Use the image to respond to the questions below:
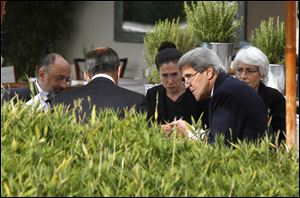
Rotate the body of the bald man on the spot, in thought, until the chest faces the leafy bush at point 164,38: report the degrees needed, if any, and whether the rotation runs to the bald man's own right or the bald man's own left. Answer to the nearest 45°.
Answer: approximately 45° to the bald man's own left

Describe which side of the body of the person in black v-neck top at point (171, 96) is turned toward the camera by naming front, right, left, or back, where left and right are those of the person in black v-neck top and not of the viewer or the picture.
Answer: front

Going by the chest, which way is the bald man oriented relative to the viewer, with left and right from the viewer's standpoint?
facing the viewer and to the right of the viewer

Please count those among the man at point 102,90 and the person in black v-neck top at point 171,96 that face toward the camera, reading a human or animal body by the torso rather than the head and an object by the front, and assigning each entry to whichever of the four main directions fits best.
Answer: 1

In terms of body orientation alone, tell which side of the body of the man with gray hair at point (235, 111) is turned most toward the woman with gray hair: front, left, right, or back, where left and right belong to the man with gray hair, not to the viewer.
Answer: right

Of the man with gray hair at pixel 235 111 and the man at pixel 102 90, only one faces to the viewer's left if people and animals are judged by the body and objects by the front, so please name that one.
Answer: the man with gray hair

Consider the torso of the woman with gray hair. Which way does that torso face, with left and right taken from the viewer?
facing the viewer and to the left of the viewer

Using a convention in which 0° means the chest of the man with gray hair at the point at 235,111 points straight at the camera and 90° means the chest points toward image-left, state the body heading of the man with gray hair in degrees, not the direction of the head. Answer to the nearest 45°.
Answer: approximately 90°

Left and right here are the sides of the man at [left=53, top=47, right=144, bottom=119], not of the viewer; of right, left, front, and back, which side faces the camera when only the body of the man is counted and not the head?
back

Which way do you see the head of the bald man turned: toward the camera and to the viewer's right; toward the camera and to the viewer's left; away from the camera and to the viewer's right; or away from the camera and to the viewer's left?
toward the camera and to the viewer's right

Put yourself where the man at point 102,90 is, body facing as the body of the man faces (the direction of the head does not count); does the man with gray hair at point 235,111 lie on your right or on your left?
on your right

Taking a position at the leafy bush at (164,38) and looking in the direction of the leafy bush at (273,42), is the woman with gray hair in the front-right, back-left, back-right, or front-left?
front-right
